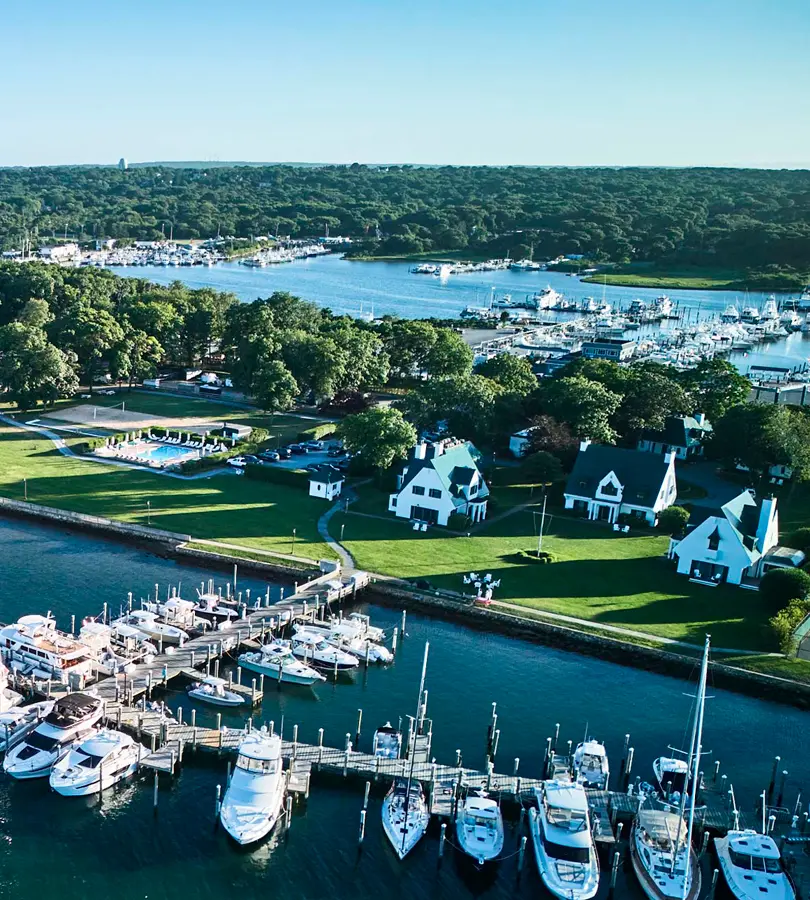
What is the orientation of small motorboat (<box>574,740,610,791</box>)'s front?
away from the camera

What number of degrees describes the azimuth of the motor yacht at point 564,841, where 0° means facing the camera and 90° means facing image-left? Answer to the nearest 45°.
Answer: approximately 0°

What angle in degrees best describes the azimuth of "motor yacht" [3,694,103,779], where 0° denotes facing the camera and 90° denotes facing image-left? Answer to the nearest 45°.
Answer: approximately 45°

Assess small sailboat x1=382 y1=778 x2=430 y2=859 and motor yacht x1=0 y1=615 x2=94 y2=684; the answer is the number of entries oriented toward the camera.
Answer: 1

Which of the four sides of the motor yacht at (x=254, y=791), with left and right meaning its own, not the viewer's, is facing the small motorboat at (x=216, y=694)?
back

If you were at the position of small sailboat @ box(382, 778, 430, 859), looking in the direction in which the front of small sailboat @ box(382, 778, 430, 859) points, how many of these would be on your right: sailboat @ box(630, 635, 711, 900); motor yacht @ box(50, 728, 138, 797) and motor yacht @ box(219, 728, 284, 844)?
2

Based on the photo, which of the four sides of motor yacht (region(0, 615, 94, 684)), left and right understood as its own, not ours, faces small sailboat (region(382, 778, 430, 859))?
back

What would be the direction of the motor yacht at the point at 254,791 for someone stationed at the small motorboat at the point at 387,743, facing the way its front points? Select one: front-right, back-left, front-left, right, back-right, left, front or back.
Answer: back-left

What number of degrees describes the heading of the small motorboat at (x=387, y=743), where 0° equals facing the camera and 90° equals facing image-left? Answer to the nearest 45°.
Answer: approximately 180°

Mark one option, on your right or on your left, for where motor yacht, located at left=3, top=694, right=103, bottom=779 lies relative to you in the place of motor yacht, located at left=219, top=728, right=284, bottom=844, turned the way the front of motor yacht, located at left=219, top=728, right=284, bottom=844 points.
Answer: on your right
